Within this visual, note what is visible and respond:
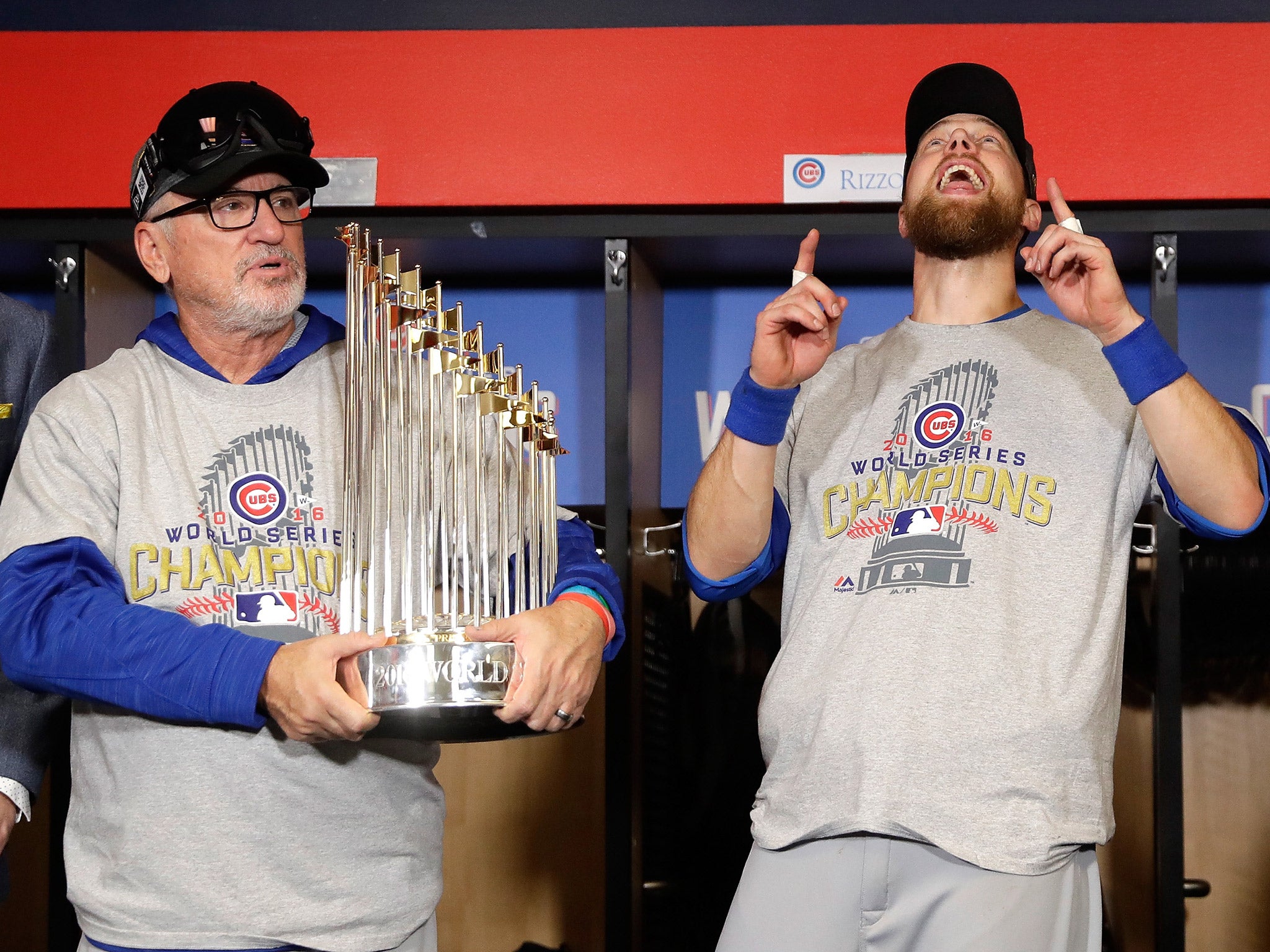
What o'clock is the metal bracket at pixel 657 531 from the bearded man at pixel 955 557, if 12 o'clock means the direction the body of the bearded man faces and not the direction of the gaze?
The metal bracket is roughly at 5 o'clock from the bearded man.

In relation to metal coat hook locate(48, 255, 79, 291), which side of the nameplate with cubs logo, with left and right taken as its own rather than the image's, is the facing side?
right

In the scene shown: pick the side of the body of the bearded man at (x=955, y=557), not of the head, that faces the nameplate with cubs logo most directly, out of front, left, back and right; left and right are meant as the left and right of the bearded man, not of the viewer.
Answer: back

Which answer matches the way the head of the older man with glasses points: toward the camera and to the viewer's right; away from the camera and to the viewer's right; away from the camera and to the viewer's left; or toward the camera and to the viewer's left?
toward the camera and to the viewer's right

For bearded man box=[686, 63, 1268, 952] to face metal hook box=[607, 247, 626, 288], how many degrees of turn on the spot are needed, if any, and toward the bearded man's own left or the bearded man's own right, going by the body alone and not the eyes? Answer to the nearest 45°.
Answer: approximately 135° to the bearded man's own right

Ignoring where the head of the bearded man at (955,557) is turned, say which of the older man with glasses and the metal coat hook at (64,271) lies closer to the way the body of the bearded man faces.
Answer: the older man with glasses

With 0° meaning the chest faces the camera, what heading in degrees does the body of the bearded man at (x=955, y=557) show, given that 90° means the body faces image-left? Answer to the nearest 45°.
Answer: approximately 0°

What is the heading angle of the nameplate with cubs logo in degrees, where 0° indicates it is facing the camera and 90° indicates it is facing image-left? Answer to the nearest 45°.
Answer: approximately 0°

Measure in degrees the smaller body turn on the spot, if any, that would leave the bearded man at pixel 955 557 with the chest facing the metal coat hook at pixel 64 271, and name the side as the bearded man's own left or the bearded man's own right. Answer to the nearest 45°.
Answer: approximately 90° to the bearded man's own right

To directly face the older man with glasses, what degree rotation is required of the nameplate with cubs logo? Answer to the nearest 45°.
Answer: approximately 45° to its right

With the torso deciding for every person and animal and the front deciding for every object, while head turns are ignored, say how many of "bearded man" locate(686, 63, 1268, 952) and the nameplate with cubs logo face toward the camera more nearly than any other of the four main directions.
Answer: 2
